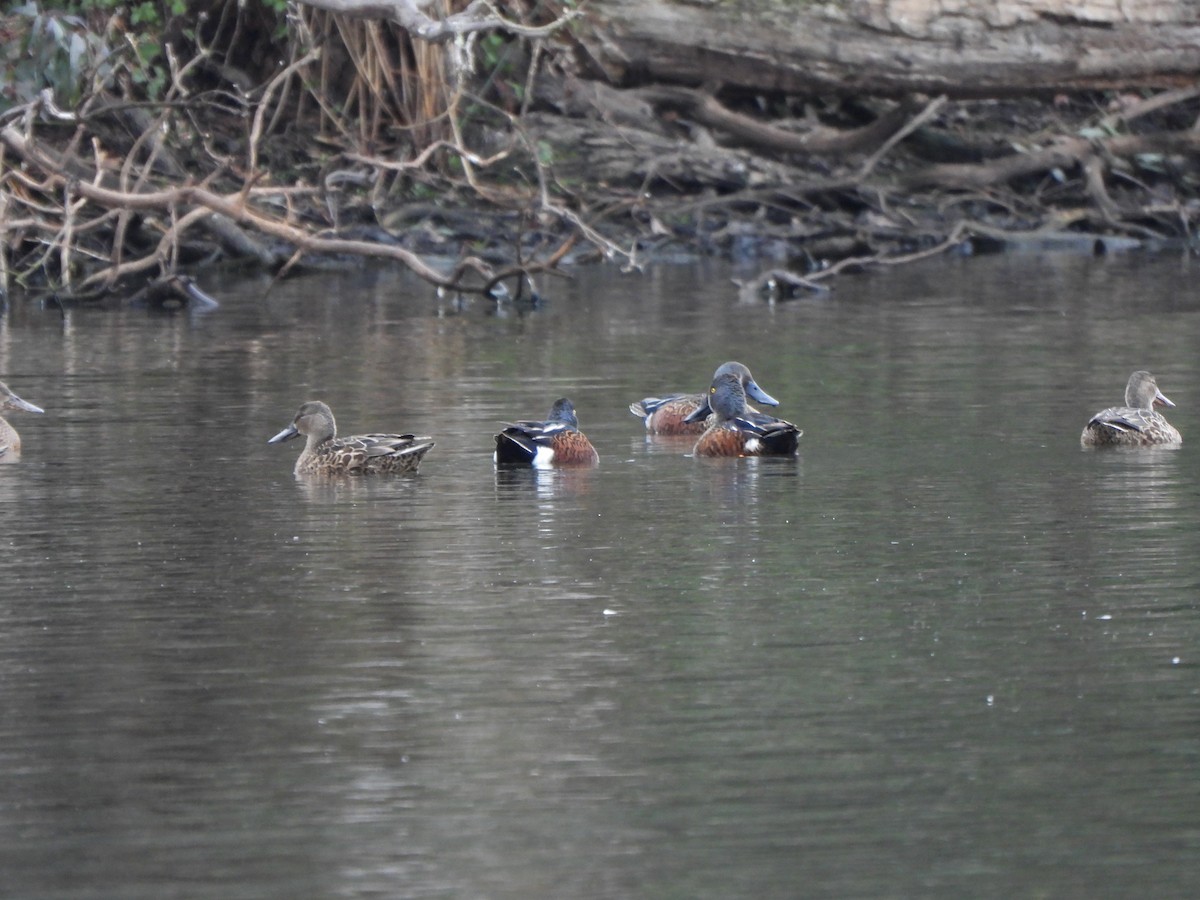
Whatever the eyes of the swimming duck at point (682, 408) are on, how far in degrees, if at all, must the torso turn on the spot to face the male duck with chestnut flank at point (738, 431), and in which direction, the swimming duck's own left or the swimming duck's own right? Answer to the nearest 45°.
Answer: approximately 90° to the swimming duck's own right

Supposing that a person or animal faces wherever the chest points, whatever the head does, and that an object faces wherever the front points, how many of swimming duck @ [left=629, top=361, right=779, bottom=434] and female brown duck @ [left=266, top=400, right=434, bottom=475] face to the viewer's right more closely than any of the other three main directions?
1

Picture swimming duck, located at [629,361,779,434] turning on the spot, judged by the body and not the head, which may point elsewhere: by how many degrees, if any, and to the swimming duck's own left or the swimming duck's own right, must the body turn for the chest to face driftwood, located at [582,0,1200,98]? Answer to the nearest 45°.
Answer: approximately 90° to the swimming duck's own left

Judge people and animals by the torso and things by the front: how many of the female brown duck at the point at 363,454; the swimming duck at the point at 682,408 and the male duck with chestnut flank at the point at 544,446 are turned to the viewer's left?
1

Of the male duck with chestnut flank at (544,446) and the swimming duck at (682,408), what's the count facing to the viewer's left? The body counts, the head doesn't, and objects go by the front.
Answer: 0

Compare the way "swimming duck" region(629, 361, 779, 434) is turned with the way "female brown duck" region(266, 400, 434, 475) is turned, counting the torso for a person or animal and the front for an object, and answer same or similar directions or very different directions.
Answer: very different directions

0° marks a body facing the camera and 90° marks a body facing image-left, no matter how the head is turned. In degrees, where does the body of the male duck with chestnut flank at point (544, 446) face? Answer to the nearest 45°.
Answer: approximately 225°

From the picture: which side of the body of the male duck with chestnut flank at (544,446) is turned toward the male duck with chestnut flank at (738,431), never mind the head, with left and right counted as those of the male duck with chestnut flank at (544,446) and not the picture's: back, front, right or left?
front

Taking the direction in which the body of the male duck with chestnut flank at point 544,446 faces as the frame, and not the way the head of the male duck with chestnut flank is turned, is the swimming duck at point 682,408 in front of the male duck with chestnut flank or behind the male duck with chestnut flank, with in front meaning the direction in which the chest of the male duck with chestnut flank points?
in front

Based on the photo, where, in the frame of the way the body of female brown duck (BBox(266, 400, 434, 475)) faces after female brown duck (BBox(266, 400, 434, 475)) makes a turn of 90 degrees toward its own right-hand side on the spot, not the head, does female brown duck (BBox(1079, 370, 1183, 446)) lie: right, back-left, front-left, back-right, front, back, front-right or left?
right

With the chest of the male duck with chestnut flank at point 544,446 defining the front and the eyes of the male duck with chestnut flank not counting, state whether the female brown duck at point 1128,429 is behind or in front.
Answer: in front

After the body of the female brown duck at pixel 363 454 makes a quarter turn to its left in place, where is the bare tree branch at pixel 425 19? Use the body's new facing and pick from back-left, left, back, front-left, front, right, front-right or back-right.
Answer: back

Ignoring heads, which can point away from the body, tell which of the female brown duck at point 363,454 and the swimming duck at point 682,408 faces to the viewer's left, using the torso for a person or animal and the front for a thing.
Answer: the female brown duck

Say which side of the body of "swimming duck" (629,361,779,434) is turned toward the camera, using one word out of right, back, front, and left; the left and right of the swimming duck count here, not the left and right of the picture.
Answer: right

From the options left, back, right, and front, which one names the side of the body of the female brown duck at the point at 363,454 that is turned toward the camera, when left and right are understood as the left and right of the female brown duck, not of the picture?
left

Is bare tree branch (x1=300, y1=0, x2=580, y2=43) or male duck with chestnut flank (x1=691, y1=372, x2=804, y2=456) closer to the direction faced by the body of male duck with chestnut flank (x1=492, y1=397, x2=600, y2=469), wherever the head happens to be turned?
the male duck with chestnut flank

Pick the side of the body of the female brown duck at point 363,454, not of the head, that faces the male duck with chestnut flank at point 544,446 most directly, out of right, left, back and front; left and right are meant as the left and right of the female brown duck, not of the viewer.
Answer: back

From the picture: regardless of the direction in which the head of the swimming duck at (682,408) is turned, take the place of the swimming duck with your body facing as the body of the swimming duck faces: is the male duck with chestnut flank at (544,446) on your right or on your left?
on your right

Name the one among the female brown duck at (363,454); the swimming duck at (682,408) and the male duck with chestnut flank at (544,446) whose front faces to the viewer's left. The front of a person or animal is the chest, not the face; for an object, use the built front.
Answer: the female brown duck
